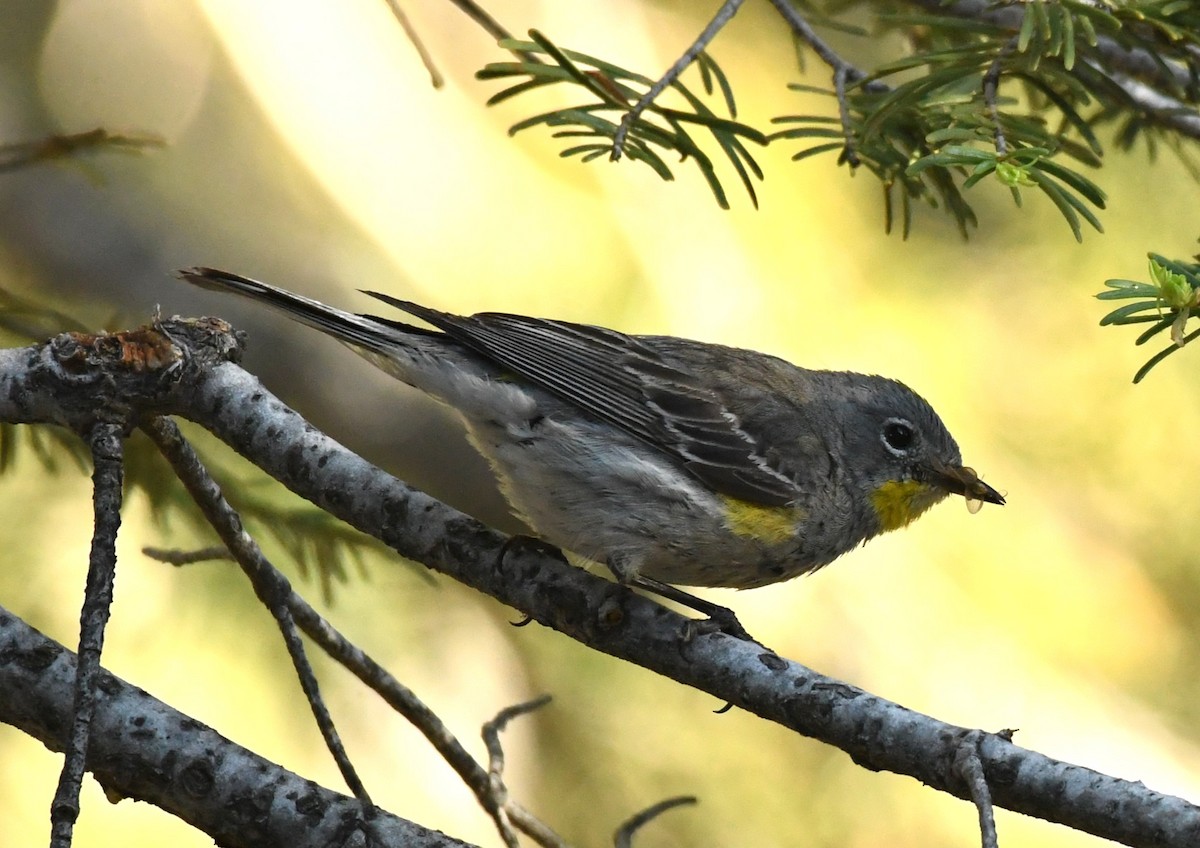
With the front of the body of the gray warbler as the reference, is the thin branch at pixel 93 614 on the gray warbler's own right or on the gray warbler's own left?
on the gray warbler's own right

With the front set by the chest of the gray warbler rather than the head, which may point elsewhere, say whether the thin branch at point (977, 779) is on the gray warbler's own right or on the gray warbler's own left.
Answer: on the gray warbler's own right

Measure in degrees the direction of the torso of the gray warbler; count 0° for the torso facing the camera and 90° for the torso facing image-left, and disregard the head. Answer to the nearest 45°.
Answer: approximately 270°
